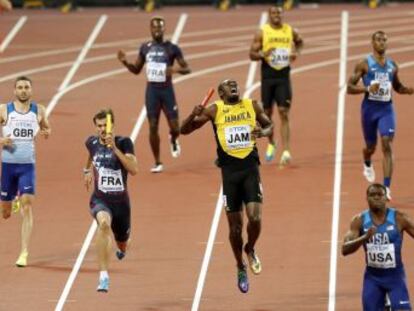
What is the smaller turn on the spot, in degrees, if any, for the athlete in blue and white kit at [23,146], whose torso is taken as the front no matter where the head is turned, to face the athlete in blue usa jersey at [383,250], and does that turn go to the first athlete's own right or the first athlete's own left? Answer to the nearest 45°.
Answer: approximately 45° to the first athlete's own left

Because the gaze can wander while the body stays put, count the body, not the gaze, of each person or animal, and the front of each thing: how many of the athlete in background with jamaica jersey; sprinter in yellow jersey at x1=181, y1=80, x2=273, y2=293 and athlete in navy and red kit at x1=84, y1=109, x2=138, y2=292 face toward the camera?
3

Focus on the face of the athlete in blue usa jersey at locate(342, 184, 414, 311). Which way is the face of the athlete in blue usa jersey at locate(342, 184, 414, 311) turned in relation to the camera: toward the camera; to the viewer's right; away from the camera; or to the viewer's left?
toward the camera

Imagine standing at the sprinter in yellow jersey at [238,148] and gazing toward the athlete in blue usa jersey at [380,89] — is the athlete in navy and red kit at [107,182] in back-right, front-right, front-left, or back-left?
back-left

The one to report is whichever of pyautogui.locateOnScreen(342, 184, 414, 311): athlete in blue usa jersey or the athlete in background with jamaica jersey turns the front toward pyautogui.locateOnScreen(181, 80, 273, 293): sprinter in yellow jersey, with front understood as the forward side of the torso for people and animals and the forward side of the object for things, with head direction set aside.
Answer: the athlete in background with jamaica jersey

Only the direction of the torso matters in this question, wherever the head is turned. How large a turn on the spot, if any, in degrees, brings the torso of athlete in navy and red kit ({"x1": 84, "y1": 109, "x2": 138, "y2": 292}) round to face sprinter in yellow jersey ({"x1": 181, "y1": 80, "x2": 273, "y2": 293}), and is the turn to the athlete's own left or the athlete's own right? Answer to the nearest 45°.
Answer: approximately 90° to the athlete's own left

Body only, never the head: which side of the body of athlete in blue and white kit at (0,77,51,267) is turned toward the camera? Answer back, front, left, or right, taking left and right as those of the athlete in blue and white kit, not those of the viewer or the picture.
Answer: front

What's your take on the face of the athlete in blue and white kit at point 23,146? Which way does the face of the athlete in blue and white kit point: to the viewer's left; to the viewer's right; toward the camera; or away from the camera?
toward the camera

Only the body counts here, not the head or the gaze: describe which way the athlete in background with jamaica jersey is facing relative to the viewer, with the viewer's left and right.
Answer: facing the viewer
